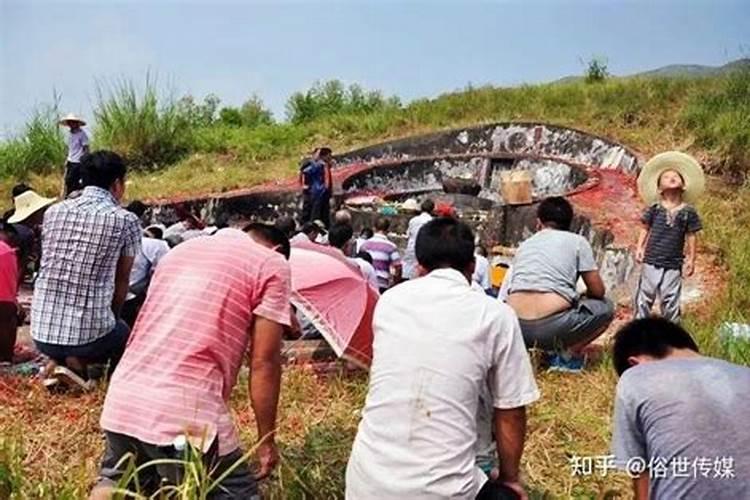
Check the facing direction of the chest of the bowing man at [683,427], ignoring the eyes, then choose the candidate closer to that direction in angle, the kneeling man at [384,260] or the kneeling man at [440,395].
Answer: the kneeling man at [384,260]

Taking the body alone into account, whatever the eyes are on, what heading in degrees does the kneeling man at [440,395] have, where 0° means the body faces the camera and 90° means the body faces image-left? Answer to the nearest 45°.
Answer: approximately 180°

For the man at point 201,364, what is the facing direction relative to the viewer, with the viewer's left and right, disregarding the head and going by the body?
facing away from the viewer and to the right of the viewer

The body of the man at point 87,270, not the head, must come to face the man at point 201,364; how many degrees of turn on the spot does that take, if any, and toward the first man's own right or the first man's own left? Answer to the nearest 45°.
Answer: approximately 135° to the first man's own right

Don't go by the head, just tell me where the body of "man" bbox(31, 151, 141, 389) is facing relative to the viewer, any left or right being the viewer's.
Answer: facing away from the viewer and to the right of the viewer

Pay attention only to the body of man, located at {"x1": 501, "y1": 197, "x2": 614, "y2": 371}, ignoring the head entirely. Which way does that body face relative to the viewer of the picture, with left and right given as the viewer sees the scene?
facing away from the viewer and to the right of the viewer

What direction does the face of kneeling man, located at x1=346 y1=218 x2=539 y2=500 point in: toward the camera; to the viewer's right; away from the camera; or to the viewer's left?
away from the camera

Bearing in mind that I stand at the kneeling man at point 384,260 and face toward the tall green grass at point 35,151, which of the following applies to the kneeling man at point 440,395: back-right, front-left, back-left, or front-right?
back-left
